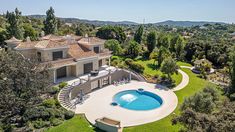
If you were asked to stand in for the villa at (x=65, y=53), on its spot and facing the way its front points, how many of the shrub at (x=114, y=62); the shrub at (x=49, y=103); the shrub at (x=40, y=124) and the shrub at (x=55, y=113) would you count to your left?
1

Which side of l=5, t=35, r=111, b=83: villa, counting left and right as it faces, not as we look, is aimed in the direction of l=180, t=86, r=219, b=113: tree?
front

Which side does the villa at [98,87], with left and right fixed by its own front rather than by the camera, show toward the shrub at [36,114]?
right

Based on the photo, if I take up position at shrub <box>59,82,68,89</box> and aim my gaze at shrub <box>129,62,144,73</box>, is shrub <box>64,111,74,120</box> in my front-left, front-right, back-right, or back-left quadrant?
back-right

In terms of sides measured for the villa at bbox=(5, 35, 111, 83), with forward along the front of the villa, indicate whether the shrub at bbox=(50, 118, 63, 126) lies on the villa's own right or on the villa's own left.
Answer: on the villa's own right

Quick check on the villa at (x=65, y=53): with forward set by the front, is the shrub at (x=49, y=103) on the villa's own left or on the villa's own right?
on the villa's own right

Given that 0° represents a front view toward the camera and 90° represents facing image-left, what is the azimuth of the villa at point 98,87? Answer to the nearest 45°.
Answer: approximately 315°

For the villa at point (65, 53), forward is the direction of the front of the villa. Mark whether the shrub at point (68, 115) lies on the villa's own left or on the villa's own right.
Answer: on the villa's own right

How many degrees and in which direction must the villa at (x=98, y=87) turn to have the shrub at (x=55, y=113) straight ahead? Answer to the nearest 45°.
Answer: approximately 90° to its right

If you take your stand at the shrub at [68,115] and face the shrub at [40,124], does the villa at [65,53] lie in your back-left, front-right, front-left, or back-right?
back-right

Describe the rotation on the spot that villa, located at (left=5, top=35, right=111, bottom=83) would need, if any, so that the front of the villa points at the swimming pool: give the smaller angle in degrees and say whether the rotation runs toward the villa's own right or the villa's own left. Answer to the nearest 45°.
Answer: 0° — it already faces it

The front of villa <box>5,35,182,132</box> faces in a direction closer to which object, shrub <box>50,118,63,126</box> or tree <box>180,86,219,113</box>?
the tree

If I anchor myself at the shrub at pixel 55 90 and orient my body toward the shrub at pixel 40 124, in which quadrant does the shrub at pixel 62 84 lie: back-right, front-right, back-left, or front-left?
back-left

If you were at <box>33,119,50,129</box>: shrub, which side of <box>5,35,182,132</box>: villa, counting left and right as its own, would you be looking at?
right
